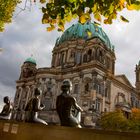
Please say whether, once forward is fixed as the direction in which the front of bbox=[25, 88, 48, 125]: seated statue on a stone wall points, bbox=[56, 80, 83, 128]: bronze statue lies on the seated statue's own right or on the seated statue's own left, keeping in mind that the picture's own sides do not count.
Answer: on the seated statue's own right

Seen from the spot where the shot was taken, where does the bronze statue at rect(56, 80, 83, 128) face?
facing away from the viewer and to the right of the viewer

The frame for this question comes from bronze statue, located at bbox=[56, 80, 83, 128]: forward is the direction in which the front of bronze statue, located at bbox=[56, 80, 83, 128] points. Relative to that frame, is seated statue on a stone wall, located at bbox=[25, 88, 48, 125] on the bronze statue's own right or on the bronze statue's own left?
on the bronze statue's own left

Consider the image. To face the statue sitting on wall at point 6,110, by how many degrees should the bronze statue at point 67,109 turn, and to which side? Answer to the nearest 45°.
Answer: approximately 90° to its left
